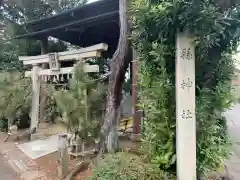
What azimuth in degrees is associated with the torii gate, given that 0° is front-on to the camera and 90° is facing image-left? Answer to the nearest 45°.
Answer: approximately 45°

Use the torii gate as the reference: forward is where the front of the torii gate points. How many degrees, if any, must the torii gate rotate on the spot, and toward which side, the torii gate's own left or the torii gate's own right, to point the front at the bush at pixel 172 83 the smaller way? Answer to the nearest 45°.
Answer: approximately 45° to the torii gate's own left

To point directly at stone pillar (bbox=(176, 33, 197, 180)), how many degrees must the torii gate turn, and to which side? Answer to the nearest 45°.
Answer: approximately 45° to its left

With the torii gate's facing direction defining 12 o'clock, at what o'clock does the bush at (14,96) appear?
The bush is roughly at 3 o'clock from the torii gate.

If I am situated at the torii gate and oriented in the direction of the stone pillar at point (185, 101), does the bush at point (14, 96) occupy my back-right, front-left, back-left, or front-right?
back-right

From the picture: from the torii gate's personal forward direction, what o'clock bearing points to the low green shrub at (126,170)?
The low green shrub is roughly at 10 o'clock from the torii gate.

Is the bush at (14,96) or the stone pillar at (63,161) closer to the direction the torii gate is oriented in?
the stone pillar

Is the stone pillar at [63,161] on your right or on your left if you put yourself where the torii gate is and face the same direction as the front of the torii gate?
on your left
